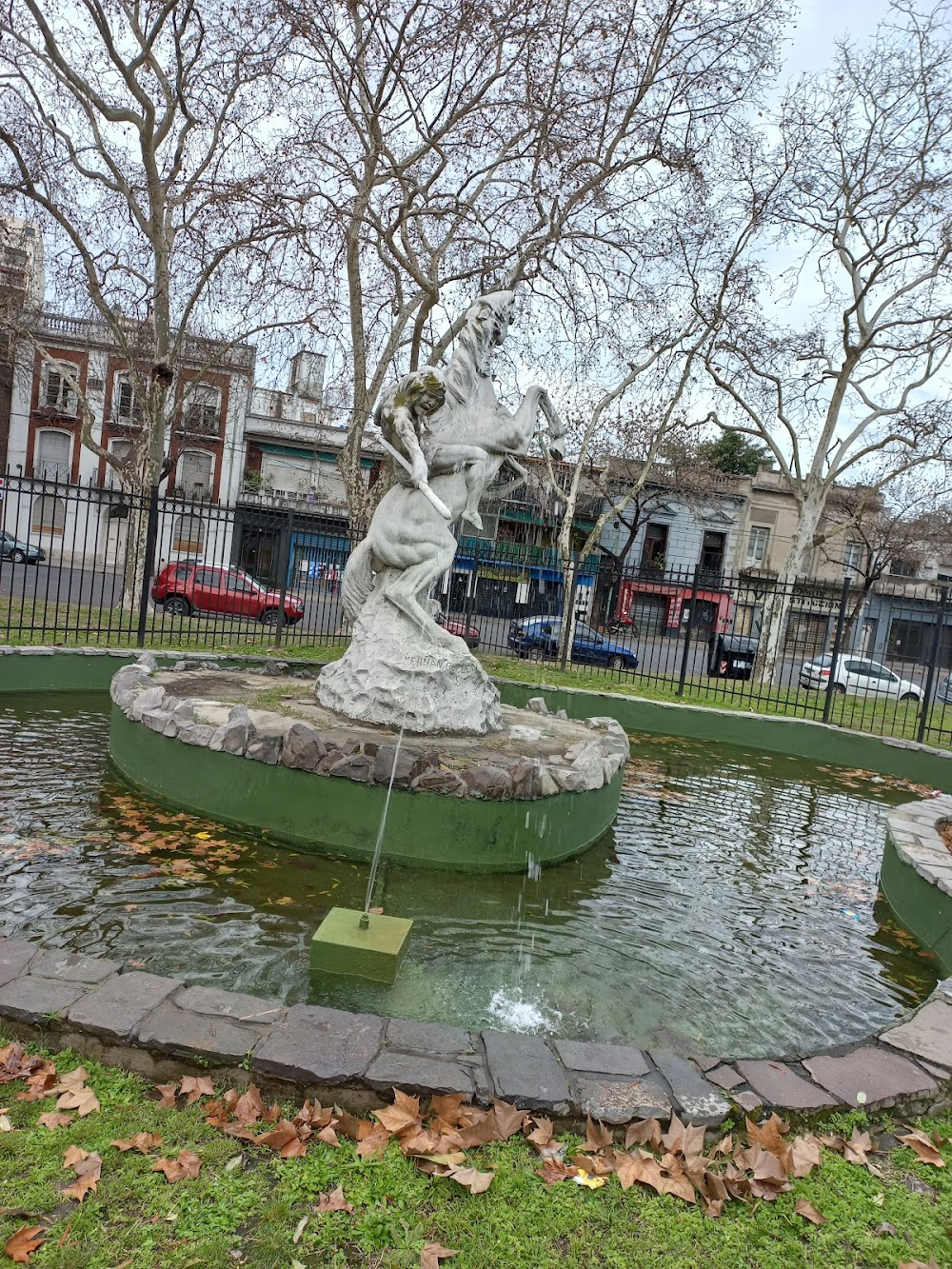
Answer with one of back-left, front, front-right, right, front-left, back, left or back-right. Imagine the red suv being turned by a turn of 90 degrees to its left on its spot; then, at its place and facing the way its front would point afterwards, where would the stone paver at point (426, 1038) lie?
back

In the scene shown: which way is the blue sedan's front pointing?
to the viewer's right

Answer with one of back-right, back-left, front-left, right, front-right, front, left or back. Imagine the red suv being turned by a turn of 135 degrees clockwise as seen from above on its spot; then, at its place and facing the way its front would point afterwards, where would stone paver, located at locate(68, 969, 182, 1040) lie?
front-left

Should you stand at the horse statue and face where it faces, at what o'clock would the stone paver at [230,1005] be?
The stone paver is roughly at 3 o'clock from the horse statue.

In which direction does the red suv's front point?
to the viewer's right

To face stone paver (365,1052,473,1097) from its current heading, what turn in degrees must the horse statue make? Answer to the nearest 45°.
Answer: approximately 90° to its right

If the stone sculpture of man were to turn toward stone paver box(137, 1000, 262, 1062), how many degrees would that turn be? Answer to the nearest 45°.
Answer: approximately 90° to its right

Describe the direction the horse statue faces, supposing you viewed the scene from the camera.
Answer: facing to the right of the viewer

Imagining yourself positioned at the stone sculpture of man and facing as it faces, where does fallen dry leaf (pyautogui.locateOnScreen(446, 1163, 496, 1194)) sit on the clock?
The fallen dry leaf is roughly at 3 o'clock from the stone sculpture of man.
